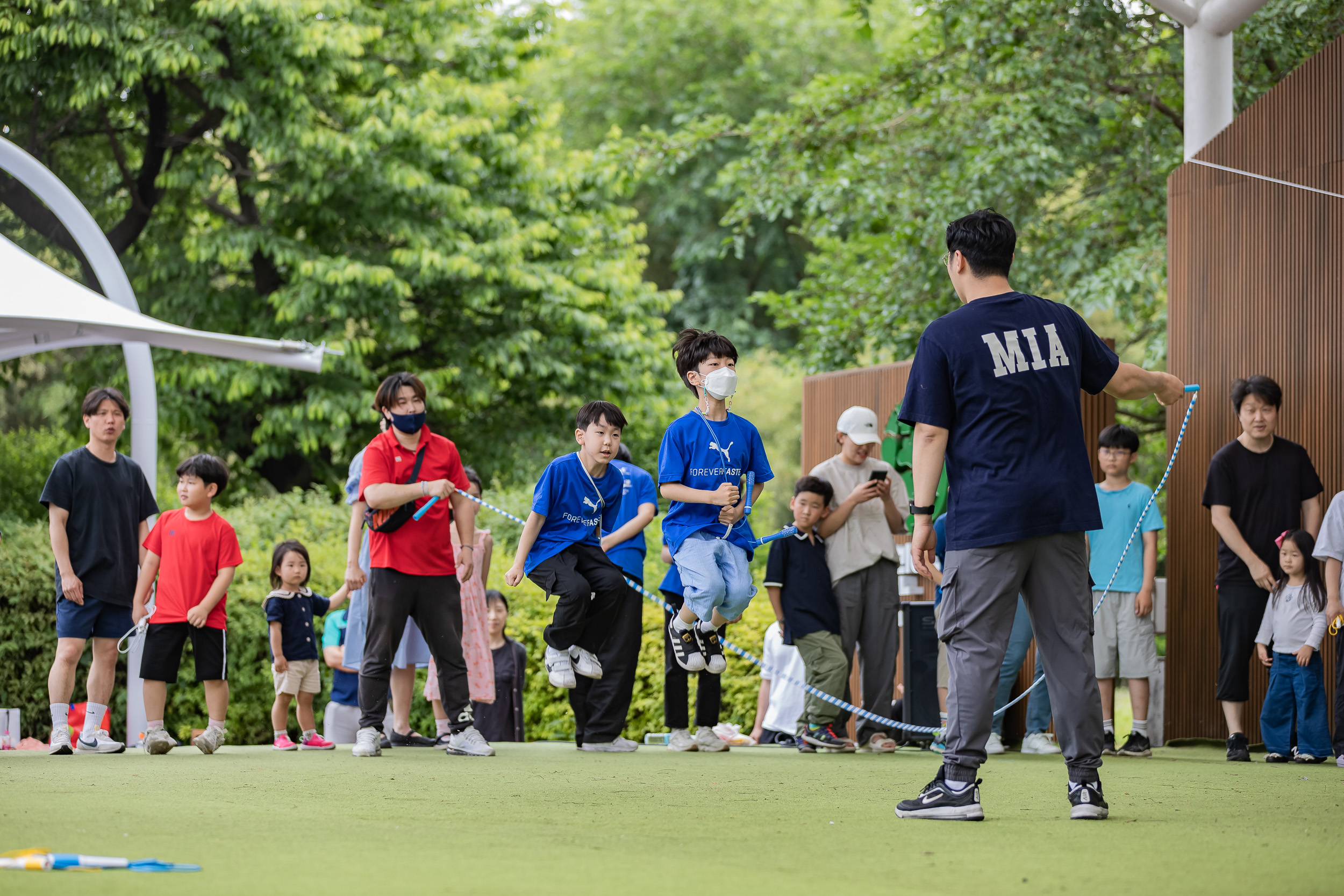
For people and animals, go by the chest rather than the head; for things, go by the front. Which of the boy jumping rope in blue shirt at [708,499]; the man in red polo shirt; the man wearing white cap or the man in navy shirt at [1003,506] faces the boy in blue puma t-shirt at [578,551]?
the man in navy shirt

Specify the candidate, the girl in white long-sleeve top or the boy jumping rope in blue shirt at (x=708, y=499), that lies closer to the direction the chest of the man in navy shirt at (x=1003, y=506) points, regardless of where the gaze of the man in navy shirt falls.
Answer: the boy jumping rope in blue shirt

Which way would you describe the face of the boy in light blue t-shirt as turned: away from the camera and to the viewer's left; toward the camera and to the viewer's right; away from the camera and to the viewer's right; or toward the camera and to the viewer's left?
toward the camera and to the viewer's left

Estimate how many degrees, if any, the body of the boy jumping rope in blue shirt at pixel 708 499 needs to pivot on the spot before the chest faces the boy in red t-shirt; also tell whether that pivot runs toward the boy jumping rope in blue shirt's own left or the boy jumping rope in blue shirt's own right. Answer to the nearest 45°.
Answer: approximately 135° to the boy jumping rope in blue shirt's own right

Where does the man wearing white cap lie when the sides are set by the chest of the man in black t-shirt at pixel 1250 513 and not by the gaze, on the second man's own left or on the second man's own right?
on the second man's own right

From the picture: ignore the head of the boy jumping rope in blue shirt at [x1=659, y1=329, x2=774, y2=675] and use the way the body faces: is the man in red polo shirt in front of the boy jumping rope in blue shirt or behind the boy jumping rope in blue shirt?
behind

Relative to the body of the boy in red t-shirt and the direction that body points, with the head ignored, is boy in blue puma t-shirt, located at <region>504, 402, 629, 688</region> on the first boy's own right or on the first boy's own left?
on the first boy's own left

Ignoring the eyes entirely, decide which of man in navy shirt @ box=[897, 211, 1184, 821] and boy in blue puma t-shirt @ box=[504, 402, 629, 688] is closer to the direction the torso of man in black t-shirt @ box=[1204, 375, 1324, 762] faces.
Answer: the man in navy shirt
